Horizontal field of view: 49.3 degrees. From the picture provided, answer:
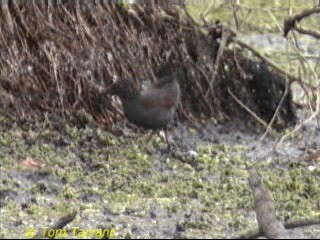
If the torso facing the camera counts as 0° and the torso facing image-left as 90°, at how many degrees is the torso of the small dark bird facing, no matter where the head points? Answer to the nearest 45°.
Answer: approximately 90°

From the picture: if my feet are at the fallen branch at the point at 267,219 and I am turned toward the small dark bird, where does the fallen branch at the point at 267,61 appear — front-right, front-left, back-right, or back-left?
front-right

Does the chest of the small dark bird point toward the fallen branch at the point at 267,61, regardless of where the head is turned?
no

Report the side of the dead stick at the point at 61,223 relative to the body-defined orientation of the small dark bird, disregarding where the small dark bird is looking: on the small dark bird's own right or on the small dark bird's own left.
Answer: on the small dark bird's own left

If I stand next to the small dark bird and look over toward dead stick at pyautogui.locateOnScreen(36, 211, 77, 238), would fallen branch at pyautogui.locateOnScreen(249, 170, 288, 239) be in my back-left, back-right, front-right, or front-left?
front-left

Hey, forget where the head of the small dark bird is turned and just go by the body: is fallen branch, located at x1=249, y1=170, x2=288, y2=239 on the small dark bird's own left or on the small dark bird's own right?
on the small dark bird's own left

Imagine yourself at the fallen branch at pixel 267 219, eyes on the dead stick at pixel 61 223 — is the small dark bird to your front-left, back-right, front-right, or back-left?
front-right

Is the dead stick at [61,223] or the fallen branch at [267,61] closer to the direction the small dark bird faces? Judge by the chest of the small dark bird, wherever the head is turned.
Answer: the dead stick
